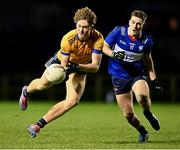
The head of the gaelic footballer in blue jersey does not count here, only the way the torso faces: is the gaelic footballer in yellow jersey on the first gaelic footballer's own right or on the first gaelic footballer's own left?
on the first gaelic footballer's own right

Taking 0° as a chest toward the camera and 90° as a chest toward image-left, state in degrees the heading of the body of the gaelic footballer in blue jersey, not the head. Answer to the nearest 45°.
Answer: approximately 0°
